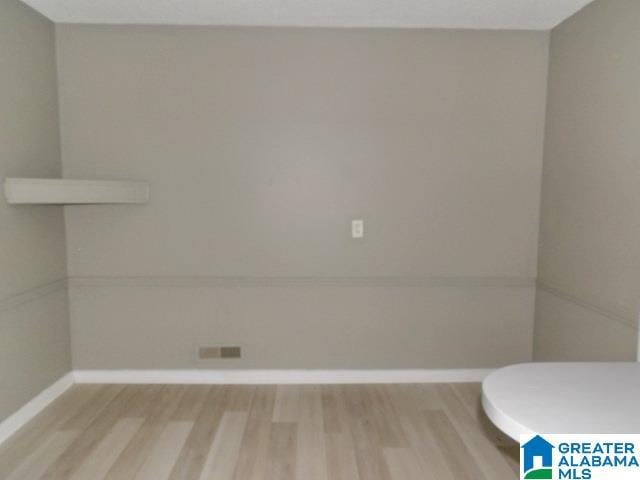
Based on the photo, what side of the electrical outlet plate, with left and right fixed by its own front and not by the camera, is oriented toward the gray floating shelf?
right

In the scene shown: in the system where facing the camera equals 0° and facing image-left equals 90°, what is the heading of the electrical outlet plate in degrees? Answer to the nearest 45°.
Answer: approximately 0°
